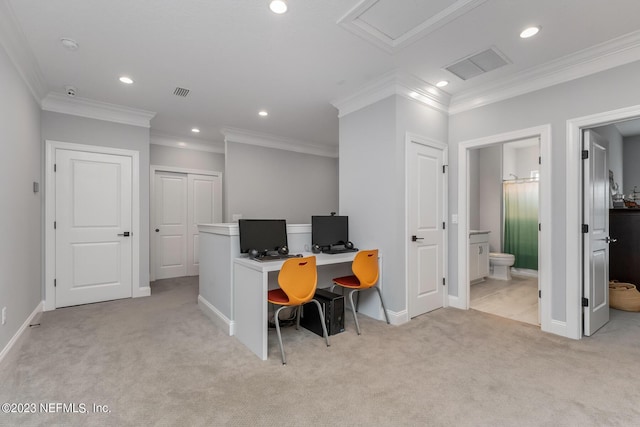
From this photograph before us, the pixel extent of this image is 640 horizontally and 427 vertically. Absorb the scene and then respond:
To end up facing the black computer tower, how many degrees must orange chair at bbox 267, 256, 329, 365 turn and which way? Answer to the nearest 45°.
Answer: approximately 90° to its right

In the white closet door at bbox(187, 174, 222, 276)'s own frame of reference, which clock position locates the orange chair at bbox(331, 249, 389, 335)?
The orange chair is roughly at 11 o'clock from the white closet door.

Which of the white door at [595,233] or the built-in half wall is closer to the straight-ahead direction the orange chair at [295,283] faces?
the built-in half wall

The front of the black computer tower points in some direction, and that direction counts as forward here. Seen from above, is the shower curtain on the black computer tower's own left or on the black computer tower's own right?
on the black computer tower's own left

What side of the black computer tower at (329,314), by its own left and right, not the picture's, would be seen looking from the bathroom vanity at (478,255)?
left

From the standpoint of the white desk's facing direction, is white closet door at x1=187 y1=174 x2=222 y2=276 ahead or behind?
behind
